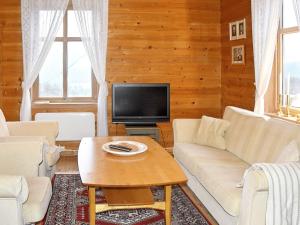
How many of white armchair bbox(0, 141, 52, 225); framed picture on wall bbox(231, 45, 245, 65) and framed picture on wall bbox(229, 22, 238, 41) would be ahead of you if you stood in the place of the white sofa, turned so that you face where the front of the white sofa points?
1

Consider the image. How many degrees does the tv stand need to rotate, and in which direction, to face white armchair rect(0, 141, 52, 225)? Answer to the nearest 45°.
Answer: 0° — it already faces it

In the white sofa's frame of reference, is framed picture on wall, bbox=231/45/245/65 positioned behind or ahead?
behind

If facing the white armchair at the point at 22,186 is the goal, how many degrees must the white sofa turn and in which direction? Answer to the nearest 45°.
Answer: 0° — it already faces it

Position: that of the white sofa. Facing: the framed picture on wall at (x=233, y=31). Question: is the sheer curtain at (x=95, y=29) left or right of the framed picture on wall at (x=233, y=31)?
left

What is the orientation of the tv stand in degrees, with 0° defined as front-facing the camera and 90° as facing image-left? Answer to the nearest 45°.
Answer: approximately 0°

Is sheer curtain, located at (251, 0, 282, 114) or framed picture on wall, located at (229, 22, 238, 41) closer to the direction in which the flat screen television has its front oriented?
the sheer curtain

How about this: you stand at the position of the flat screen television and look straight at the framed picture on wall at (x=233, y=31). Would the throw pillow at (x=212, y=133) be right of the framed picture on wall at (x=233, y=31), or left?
right
